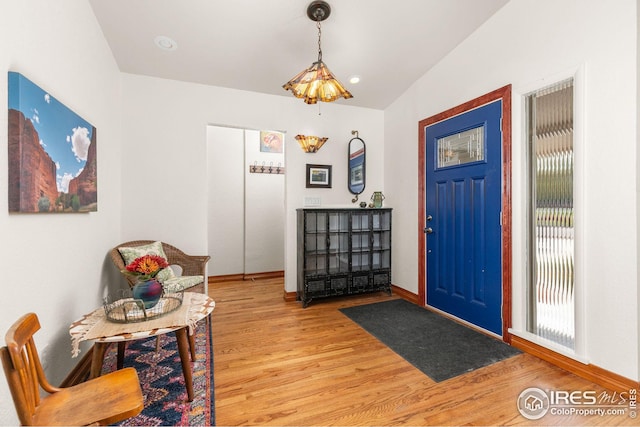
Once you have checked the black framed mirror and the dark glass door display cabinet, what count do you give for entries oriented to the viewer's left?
0

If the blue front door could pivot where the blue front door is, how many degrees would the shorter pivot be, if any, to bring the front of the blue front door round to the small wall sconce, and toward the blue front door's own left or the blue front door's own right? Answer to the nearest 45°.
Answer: approximately 45° to the blue front door's own right

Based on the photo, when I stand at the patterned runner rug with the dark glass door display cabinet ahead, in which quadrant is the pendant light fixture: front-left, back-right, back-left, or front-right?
front-right

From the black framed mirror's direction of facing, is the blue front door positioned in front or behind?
in front

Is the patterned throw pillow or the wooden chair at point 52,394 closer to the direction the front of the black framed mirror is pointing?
the wooden chair

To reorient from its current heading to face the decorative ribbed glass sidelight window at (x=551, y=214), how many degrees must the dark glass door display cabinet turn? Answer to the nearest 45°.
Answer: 0° — it already faces it

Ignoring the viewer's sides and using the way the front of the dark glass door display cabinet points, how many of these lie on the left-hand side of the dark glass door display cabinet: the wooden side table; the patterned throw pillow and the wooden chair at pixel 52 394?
0

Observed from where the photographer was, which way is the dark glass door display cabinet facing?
facing the viewer and to the right of the viewer

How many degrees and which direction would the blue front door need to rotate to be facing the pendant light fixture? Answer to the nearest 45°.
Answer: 0° — it already faces it

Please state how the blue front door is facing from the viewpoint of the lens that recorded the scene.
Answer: facing the viewer and to the left of the viewer

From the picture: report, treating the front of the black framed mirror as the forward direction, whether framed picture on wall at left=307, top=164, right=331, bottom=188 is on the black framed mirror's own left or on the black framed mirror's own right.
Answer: on the black framed mirror's own right

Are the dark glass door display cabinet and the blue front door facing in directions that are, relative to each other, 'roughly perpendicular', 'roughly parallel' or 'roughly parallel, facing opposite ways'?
roughly perpendicular

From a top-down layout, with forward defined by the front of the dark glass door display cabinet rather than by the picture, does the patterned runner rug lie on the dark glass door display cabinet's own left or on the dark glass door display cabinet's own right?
on the dark glass door display cabinet's own right

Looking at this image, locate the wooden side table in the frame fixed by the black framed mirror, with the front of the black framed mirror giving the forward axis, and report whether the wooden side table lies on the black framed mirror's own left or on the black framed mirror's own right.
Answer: on the black framed mirror's own right
